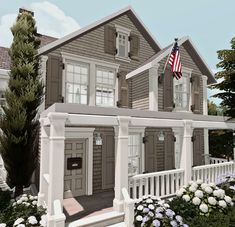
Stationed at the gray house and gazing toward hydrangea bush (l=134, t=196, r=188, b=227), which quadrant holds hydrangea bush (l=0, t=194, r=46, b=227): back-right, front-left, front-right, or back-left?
front-right

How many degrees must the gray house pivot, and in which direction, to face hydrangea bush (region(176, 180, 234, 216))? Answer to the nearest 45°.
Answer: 0° — it already faces it

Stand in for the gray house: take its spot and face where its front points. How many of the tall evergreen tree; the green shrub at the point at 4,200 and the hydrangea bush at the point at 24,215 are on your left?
0

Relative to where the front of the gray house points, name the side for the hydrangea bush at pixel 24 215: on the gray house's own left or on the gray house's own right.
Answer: on the gray house's own right

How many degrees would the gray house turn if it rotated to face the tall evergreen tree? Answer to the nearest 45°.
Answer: approximately 90° to its right

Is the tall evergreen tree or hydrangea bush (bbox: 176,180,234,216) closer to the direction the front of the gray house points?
the hydrangea bush

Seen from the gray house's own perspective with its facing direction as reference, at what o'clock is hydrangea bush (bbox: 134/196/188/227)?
The hydrangea bush is roughly at 1 o'clock from the gray house.

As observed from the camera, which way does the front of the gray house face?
facing the viewer and to the right of the viewer

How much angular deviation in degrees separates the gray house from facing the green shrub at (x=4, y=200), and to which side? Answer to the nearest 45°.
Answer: approximately 90° to its right

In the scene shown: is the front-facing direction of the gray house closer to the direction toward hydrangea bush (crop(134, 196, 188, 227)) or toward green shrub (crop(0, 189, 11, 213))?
the hydrangea bush

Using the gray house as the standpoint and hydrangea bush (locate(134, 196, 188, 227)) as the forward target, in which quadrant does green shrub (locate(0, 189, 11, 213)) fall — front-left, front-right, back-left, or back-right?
front-right
